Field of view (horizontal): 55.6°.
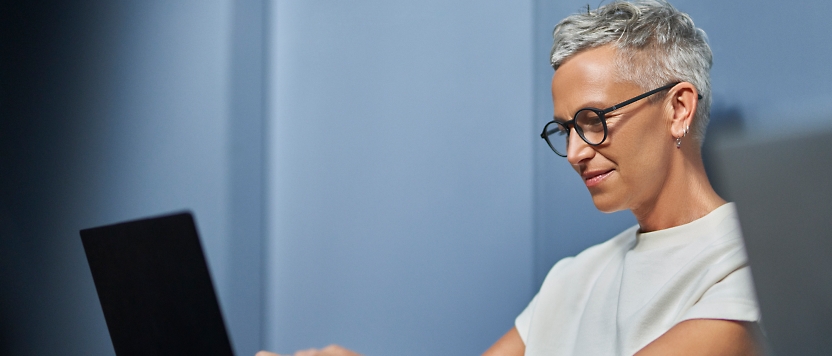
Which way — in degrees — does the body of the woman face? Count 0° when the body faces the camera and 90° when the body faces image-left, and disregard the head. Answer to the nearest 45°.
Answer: approximately 45°
